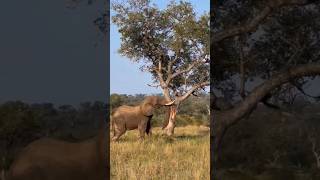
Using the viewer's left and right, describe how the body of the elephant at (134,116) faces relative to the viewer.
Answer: facing to the right of the viewer
